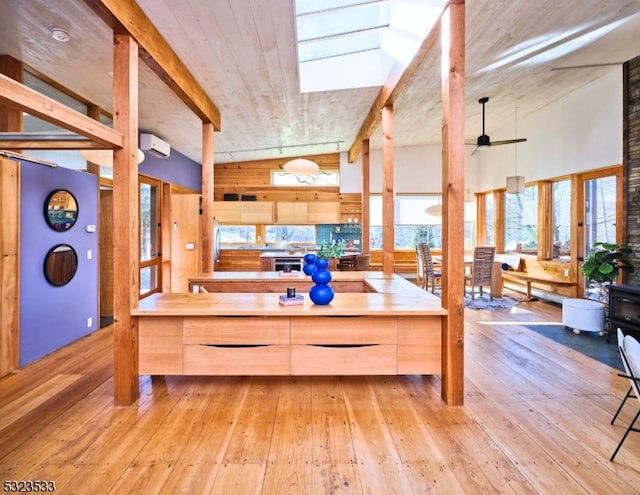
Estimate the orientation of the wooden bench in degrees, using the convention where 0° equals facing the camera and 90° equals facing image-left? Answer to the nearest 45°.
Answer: approximately 45°

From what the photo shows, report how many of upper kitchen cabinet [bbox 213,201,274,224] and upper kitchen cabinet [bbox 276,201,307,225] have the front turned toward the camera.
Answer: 2

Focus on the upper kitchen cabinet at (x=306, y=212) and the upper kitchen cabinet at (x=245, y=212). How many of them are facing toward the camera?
2

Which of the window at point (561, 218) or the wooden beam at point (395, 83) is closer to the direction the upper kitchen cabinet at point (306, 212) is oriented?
the wooden beam

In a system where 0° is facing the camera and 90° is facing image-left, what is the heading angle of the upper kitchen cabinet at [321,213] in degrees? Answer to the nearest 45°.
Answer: approximately 0°

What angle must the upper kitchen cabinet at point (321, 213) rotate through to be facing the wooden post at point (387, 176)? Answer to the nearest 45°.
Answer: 0° — it already faces it

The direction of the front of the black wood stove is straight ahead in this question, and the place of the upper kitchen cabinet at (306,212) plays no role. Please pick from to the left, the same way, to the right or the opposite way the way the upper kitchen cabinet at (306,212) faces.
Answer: to the left

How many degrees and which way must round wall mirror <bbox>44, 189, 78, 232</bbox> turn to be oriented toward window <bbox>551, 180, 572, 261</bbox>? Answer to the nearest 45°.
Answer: approximately 45° to its left

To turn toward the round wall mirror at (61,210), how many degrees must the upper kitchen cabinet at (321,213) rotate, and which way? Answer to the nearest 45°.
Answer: approximately 45° to its right

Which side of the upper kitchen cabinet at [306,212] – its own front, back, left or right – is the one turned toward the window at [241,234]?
right

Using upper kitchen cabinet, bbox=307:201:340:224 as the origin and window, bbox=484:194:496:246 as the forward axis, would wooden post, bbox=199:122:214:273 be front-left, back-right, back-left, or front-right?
back-right

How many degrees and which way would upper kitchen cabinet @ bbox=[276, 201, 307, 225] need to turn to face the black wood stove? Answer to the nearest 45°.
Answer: approximately 45° to its left
